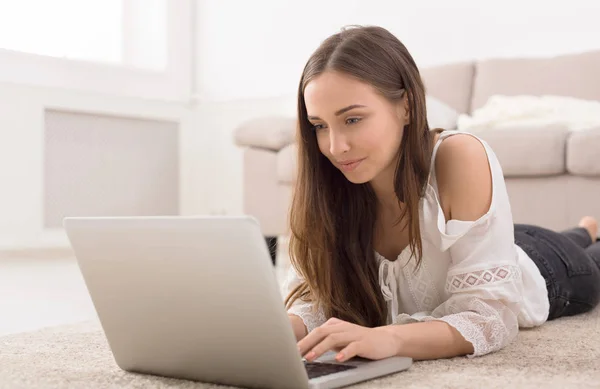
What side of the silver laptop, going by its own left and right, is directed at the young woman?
front

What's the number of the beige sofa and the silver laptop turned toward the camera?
1

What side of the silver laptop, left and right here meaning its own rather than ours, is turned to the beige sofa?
front

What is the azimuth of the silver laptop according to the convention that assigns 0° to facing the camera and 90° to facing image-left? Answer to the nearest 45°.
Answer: approximately 225°

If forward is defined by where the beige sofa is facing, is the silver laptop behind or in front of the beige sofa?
in front

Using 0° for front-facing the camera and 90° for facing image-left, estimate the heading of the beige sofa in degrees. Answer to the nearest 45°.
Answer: approximately 0°
